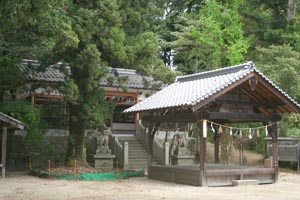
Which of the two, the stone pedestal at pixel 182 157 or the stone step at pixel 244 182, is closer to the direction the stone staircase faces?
the stone step

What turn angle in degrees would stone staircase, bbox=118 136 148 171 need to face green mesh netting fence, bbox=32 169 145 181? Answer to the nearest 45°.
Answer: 0° — it already faces it

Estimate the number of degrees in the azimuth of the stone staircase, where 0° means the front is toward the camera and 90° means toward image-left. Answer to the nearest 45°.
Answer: approximately 0°

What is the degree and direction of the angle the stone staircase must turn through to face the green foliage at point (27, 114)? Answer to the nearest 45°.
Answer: approximately 45° to its right

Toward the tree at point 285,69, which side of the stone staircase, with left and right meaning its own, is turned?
left

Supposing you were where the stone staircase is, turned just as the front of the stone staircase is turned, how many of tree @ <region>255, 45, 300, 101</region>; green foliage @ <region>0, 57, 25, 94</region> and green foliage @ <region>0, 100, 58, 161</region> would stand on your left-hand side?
1

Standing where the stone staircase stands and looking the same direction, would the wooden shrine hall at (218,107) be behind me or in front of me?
in front

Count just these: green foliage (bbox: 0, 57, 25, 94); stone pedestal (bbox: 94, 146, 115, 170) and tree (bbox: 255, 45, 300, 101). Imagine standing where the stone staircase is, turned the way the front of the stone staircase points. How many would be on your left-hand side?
1
